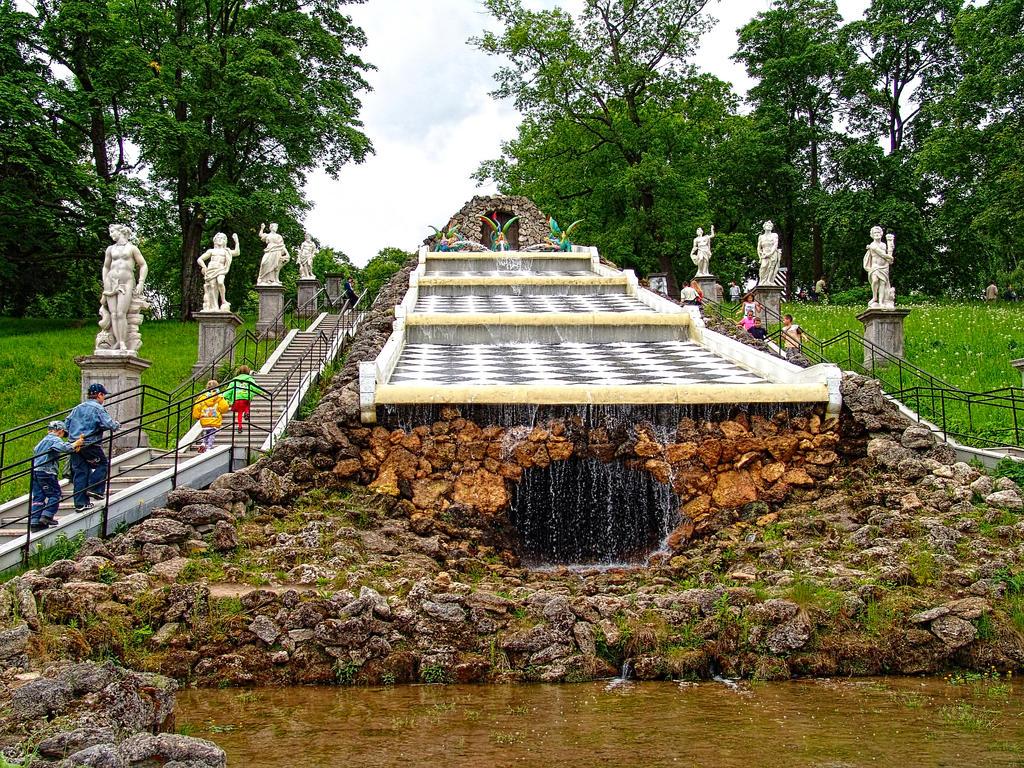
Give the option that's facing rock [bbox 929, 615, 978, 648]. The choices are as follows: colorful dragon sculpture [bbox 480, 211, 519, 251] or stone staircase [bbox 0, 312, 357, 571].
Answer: the colorful dragon sculpture

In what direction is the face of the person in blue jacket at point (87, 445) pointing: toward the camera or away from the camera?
away from the camera

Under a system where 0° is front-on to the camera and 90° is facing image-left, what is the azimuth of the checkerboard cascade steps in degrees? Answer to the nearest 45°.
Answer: approximately 0°

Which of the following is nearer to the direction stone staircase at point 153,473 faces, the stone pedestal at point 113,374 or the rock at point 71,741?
the rock
